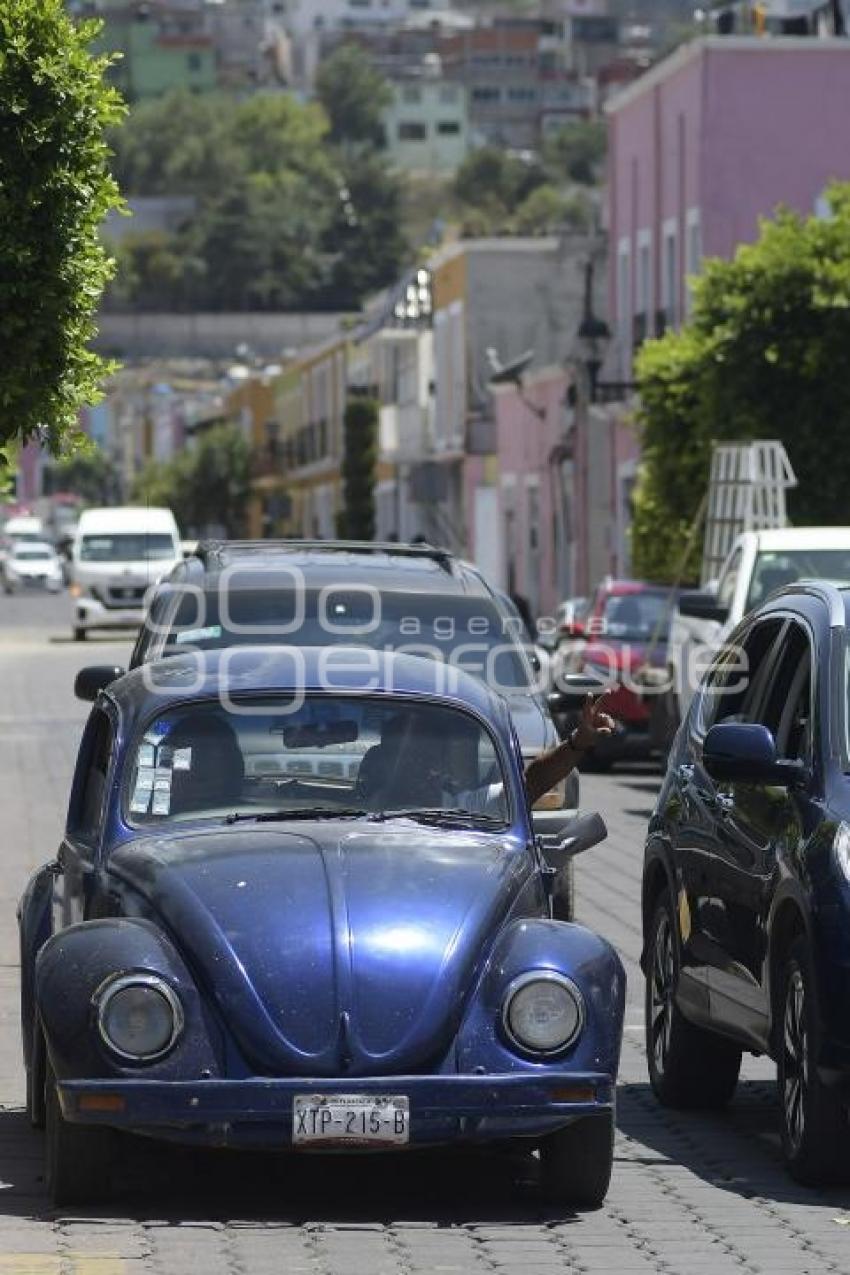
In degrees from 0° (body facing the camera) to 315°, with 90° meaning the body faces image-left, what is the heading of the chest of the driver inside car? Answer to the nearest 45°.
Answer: approximately 0°

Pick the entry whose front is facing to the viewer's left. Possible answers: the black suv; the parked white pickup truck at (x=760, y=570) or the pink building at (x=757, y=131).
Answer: the pink building

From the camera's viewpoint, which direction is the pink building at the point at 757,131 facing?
to the viewer's left

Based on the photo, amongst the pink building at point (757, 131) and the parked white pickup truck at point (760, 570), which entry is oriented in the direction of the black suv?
the parked white pickup truck

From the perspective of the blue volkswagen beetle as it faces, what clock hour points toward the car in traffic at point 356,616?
The car in traffic is roughly at 6 o'clock from the blue volkswagen beetle.

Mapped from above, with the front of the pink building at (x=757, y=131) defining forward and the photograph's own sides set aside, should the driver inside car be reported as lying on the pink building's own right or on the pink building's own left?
on the pink building's own left

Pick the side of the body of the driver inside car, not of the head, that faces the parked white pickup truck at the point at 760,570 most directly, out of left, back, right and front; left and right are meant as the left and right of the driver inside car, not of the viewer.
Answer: back

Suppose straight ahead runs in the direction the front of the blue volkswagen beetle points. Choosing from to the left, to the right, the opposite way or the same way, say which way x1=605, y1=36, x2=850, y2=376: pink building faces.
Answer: to the right

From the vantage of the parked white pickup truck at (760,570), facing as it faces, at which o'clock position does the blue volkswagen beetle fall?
The blue volkswagen beetle is roughly at 12 o'clock from the parked white pickup truck.
